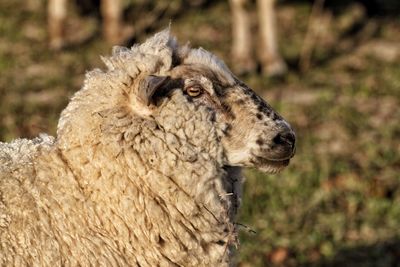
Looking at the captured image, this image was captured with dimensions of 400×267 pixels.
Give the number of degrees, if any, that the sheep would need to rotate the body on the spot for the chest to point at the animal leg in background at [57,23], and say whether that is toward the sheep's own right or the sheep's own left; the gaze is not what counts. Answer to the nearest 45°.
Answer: approximately 90° to the sheep's own left

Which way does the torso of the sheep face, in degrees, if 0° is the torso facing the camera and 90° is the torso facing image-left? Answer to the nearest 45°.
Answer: approximately 270°

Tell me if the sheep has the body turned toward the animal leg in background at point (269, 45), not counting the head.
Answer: no

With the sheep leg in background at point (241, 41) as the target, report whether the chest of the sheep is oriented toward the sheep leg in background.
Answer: no

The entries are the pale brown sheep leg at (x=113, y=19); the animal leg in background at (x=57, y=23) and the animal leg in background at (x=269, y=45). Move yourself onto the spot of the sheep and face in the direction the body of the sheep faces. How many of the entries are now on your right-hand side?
0

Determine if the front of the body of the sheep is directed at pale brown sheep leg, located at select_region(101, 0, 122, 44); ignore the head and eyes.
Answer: no
